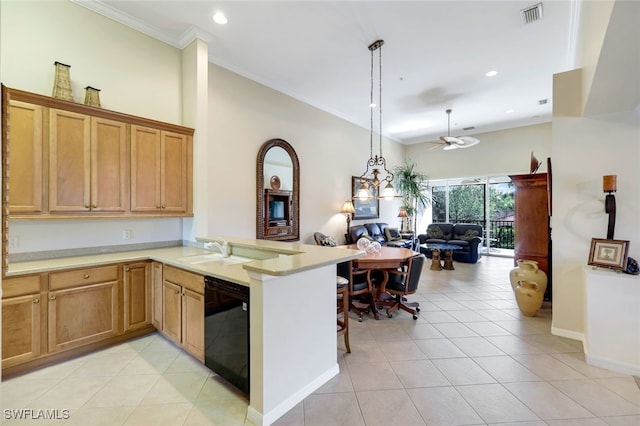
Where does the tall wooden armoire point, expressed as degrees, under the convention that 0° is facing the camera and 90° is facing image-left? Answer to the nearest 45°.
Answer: approximately 90°

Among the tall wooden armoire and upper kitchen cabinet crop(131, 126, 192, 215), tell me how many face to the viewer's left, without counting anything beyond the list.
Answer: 1

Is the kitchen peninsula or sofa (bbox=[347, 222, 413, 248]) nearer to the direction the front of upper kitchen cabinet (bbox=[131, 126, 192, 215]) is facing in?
the kitchen peninsula

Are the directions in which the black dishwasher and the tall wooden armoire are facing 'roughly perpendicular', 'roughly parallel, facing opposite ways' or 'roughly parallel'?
roughly perpendicular

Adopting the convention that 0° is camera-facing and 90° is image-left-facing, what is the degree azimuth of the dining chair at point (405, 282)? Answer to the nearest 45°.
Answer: approximately 135°

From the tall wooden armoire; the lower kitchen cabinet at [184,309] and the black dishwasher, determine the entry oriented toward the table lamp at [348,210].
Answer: the tall wooden armoire

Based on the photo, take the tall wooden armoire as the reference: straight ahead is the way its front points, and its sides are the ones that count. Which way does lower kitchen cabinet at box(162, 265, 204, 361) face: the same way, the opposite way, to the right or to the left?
to the left

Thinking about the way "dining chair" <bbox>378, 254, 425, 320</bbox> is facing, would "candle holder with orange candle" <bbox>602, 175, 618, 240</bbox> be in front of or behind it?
behind

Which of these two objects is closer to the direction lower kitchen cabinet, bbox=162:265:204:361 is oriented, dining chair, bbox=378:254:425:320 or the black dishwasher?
the black dishwasher
